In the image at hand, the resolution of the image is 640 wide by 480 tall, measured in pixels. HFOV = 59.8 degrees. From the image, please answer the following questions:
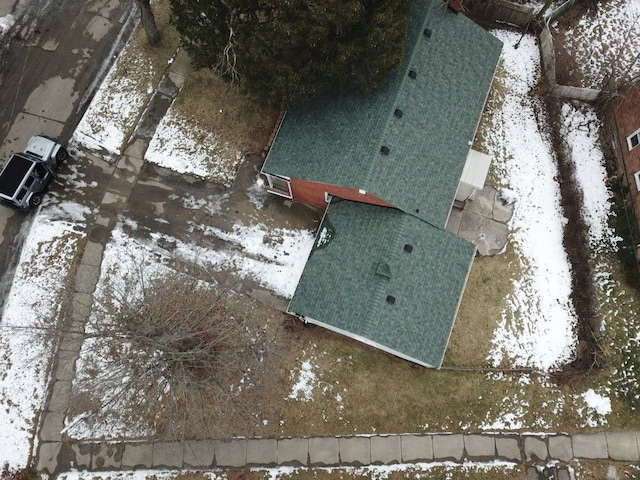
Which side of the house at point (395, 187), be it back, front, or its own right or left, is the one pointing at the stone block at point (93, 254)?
front

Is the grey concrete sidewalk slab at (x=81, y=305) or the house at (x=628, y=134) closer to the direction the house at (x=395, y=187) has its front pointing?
the grey concrete sidewalk slab

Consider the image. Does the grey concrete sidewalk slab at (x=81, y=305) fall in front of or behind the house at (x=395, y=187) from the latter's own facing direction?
in front

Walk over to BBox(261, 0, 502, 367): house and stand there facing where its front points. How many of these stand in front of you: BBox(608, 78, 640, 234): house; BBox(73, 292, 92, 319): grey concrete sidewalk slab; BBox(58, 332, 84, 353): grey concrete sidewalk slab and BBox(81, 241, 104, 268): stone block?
3

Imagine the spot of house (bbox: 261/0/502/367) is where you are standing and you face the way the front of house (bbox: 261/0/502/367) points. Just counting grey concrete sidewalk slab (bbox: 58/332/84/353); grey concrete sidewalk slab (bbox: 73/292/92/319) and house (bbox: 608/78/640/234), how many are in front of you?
2

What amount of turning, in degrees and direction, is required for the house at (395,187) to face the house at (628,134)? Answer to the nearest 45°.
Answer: approximately 180°

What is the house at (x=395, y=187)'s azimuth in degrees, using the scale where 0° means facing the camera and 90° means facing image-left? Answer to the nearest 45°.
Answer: approximately 90°

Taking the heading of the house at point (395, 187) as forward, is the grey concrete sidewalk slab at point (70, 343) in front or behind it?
in front
